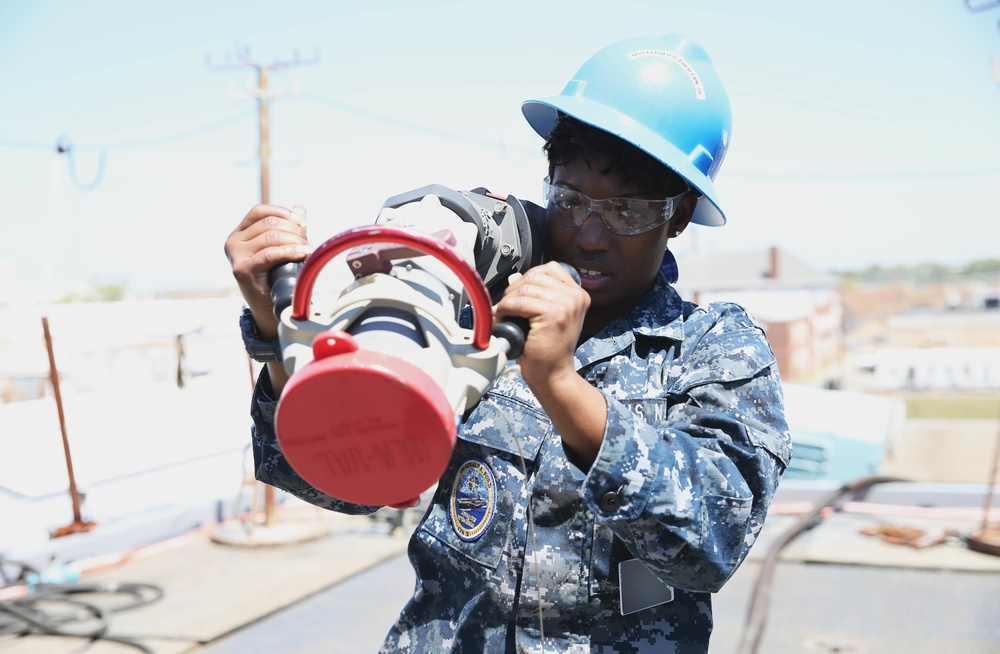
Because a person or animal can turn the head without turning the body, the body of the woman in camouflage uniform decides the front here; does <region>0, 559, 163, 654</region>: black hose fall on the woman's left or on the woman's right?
on the woman's right

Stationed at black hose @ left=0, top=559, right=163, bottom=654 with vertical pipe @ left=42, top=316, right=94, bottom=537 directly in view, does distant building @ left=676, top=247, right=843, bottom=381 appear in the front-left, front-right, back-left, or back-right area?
front-right

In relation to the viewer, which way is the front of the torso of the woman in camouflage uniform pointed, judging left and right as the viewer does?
facing the viewer and to the left of the viewer

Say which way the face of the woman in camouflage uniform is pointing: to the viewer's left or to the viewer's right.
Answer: to the viewer's left

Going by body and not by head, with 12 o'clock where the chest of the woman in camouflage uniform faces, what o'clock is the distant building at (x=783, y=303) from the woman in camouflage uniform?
The distant building is roughly at 5 o'clock from the woman in camouflage uniform.

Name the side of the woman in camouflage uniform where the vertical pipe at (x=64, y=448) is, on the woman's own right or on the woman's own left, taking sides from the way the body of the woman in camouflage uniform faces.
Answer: on the woman's own right

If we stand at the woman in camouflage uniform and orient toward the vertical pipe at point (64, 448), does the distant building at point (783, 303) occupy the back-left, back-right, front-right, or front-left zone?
front-right
